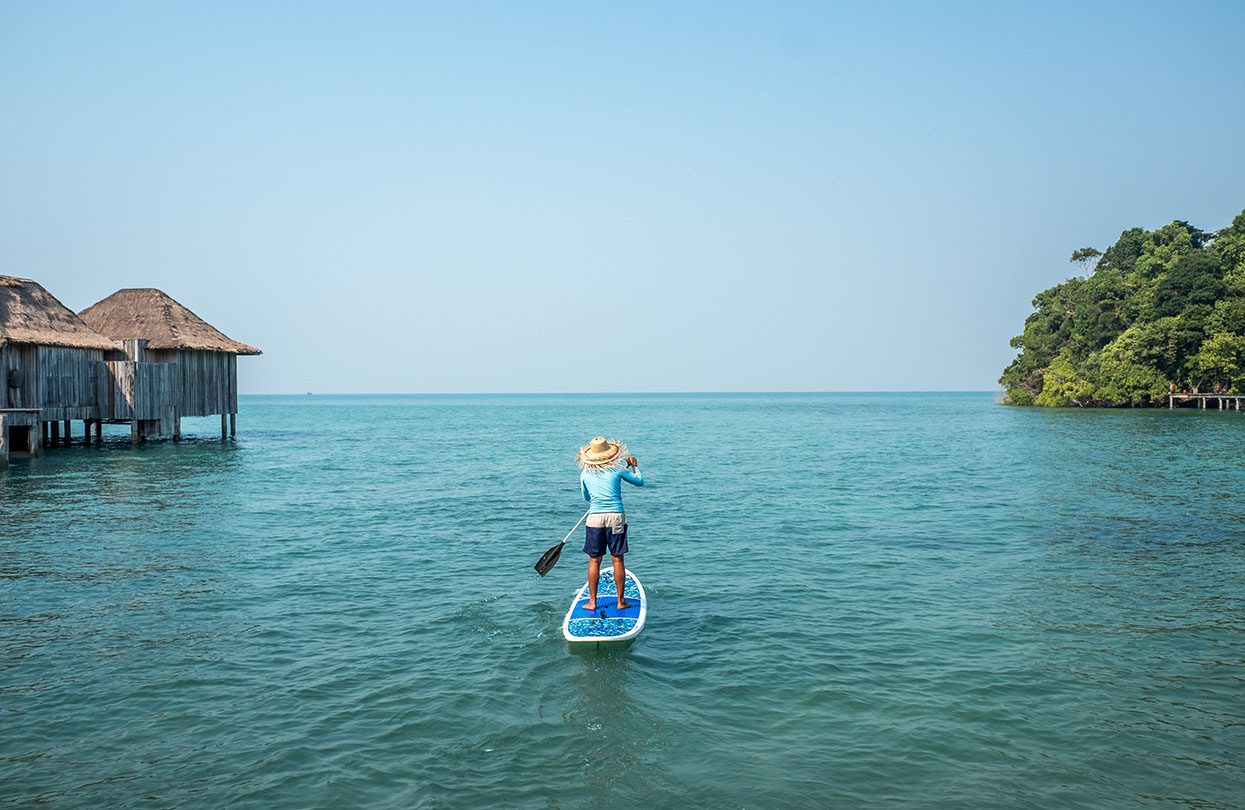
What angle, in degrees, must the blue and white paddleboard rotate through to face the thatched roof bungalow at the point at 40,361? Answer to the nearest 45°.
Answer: approximately 45° to its left

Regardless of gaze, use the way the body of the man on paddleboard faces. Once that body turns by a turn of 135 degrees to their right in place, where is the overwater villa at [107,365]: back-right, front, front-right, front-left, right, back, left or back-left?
back

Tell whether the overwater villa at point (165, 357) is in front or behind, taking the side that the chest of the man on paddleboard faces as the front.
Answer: in front

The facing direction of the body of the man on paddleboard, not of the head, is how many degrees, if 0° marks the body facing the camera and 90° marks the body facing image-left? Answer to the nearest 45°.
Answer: approximately 180°

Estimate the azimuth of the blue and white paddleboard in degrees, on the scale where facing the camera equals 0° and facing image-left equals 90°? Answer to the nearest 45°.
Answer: approximately 180°

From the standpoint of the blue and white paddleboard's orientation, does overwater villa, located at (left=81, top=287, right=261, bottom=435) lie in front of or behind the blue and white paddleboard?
in front

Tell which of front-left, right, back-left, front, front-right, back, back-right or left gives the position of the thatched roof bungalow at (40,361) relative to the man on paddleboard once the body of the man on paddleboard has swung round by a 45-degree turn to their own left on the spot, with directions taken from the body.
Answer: front
